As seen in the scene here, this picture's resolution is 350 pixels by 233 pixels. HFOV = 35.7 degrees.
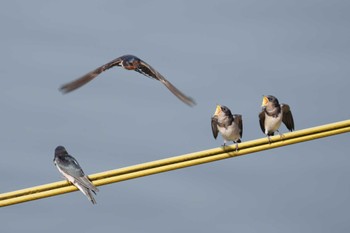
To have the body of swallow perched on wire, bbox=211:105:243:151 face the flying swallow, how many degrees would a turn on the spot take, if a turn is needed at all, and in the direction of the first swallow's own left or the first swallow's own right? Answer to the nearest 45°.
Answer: approximately 45° to the first swallow's own right

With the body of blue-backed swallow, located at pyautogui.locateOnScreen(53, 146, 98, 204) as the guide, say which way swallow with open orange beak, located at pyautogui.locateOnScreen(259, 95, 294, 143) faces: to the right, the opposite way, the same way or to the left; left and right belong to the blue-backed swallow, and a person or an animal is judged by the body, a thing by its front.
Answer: to the left

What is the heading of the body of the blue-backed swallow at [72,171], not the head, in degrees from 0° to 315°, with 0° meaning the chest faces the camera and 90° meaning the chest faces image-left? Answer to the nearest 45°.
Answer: approximately 135°

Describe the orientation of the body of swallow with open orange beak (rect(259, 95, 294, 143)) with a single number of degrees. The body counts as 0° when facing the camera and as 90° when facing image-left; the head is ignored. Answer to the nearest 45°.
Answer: approximately 45°

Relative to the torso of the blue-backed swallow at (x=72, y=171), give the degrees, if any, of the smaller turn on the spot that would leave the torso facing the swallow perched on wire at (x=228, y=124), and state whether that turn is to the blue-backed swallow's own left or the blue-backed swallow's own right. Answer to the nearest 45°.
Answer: approximately 135° to the blue-backed swallow's own right

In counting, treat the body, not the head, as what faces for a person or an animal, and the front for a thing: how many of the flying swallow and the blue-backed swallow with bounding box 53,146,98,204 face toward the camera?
1

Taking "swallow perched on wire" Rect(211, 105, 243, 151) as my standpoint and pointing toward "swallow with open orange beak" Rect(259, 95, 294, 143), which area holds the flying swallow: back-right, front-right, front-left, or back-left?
back-left

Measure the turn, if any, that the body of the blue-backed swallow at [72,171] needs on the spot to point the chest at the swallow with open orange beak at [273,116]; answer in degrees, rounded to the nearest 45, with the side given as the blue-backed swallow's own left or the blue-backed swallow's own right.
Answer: approximately 135° to the blue-backed swallow's own right

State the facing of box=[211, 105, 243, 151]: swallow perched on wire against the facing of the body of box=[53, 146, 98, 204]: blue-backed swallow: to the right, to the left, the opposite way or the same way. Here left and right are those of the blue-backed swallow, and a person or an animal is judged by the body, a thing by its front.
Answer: to the left
